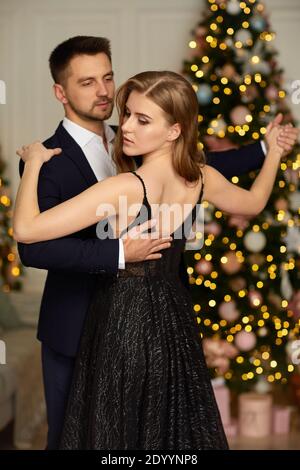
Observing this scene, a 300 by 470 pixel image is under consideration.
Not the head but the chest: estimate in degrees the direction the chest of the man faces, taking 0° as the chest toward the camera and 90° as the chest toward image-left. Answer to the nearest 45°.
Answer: approximately 315°

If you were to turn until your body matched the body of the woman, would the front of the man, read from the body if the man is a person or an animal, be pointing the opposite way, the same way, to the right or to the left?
the opposite way

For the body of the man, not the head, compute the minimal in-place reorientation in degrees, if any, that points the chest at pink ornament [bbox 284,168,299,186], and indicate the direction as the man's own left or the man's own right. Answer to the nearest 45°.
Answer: approximately 90° to the man's own left

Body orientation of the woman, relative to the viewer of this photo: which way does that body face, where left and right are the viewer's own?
facing away from the viewer and to the left of the viewer

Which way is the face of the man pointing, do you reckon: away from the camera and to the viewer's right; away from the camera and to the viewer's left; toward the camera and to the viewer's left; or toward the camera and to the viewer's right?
toward the camera and to the viewer's right

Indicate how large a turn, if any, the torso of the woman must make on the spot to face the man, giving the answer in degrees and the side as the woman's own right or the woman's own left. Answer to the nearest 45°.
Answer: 0° — they already face them

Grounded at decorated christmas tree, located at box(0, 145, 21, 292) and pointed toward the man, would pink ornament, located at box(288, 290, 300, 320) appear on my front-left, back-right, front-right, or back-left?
front-left

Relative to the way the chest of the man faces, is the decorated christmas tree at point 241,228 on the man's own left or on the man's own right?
on the man's own left

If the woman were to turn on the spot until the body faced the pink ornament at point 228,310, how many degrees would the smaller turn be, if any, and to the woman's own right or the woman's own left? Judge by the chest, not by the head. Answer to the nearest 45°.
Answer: approximately 45° to the woman's own right

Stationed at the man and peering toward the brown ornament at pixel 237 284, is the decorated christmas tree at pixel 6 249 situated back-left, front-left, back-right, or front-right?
front-left

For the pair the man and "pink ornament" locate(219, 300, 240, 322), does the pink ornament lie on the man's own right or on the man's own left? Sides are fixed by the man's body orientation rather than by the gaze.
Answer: on the man's own left

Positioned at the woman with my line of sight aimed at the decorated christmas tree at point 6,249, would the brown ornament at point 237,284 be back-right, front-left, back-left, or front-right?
front-right

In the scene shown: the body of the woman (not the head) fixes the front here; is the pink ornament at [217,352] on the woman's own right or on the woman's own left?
on the woman's own right
